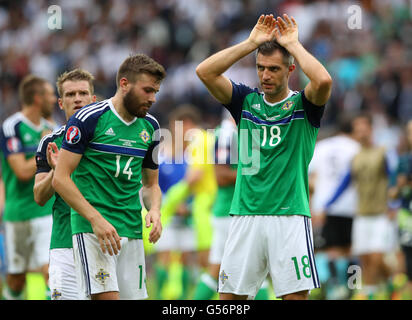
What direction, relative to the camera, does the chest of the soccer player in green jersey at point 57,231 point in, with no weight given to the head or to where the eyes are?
toward the camera

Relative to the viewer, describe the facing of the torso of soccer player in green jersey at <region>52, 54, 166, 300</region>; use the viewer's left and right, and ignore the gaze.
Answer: facing the viewer and to the right of the viewer

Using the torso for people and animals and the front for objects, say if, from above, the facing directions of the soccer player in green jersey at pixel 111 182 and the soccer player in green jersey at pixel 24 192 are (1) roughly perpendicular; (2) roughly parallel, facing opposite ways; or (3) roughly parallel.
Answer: roughly parallel

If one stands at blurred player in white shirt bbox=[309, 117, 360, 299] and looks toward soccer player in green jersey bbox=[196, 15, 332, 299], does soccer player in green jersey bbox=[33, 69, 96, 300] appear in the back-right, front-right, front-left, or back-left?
front-right

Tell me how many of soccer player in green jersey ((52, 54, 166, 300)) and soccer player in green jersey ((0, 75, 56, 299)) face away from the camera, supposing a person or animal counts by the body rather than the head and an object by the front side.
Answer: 0

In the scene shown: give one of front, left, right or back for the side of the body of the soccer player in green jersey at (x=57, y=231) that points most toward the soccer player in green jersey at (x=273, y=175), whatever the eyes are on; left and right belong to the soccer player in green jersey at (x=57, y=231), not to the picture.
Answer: left

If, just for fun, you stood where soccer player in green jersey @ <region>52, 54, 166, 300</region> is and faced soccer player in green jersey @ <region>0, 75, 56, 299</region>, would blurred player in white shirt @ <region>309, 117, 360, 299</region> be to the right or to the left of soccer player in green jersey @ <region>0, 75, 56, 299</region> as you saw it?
right

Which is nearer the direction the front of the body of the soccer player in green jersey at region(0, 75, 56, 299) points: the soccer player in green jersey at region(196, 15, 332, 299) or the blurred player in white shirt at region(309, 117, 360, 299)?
the soccer player in green jersey

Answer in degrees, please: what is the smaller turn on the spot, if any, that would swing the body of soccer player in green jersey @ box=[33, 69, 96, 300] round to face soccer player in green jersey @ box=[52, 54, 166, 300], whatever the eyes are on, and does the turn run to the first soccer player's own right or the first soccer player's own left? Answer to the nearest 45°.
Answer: approximately 45° to the first soccer player's own left

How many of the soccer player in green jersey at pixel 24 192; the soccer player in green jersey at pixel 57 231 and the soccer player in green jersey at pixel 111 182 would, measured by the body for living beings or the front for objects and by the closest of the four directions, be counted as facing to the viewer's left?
0

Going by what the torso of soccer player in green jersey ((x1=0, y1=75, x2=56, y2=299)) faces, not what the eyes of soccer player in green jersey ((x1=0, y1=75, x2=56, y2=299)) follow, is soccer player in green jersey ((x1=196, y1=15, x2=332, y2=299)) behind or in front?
in front

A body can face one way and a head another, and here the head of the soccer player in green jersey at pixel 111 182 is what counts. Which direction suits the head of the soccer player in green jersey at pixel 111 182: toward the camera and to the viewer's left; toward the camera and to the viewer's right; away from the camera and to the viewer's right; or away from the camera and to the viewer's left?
toward the camera and to the viewer's right

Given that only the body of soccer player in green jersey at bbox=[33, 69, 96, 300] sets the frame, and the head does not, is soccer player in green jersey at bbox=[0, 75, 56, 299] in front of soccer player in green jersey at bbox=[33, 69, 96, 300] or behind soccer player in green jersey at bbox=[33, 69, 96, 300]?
behind
